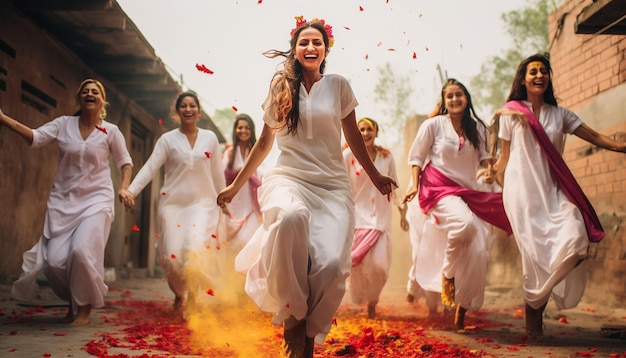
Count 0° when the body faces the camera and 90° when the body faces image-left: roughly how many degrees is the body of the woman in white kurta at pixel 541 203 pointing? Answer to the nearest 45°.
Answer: approximately 0°

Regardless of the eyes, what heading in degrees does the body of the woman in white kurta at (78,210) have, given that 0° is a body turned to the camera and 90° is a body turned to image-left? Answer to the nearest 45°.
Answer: approximately 0°

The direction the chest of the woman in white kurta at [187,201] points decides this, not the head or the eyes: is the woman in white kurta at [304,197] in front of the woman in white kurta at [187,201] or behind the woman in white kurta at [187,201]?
in front

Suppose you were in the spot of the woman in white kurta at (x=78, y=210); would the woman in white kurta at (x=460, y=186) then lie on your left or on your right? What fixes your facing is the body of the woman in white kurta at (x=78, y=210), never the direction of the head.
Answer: on your left

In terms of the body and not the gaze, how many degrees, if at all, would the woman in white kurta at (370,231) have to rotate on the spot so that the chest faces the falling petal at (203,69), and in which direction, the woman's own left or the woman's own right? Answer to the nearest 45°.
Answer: approximately 45° to the woman's own right

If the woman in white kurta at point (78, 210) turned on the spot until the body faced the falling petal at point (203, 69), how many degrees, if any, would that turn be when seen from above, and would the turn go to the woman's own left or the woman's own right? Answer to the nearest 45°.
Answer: approximately 45° to the woman's own left

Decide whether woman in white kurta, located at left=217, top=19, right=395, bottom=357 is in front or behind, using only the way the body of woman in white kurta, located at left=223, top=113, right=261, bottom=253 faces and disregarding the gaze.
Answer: in front

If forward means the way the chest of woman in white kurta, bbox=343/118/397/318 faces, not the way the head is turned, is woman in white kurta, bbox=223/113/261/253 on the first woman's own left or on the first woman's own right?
on the first woman's own right
